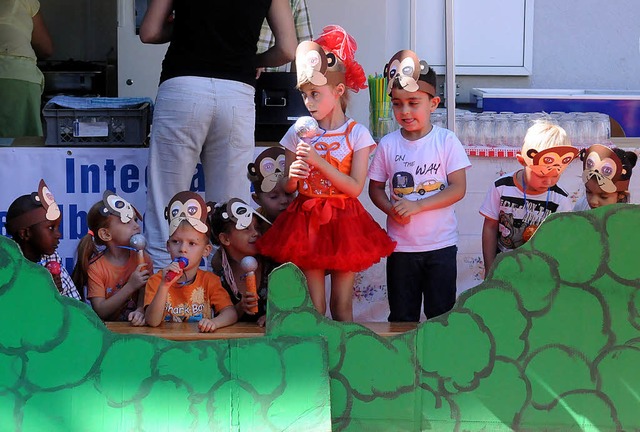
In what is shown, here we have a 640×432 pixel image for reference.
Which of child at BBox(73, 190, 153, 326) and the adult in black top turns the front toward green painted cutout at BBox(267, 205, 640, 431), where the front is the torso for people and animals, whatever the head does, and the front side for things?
the child

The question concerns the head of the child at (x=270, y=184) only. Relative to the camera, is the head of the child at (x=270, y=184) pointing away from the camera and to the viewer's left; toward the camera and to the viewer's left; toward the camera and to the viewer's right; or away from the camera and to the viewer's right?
toward the camera and to the viewer's right

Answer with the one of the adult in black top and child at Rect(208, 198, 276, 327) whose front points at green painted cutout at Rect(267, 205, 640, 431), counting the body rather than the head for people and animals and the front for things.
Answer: the child

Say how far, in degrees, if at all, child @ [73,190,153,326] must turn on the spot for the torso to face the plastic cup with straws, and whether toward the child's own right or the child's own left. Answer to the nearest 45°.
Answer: approximately 90° to the child's own left

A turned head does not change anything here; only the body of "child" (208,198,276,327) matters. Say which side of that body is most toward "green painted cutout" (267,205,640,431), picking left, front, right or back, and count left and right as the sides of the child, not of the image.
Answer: front

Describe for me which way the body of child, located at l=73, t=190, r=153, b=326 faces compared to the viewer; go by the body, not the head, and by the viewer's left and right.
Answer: facing the viewer and to the right of the viewer

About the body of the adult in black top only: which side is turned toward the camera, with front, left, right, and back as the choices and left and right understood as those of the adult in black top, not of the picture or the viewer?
back

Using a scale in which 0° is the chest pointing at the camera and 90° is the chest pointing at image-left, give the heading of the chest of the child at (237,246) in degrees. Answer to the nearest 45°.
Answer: approximately 315°

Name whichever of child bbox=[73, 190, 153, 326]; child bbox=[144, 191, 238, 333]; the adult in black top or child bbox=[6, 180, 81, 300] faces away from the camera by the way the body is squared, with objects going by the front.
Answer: the adult in black top

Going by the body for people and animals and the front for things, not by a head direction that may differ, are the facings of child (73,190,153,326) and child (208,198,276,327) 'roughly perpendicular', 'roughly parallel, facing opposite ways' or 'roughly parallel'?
roughly parallel

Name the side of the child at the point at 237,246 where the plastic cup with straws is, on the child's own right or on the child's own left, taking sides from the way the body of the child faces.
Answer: on the child's own left

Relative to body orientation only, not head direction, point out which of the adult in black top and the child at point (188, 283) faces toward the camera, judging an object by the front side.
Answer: the child

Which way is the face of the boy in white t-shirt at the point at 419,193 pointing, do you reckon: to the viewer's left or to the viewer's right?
to the viewer's left

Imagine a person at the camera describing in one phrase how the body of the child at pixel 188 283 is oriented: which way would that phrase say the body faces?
toward the camera

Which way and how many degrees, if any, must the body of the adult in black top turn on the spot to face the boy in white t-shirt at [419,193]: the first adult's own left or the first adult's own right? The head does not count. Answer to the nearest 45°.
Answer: approximately 135° to the first adult's own right

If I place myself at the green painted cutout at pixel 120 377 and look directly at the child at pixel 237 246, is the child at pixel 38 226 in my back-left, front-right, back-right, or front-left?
front-left
